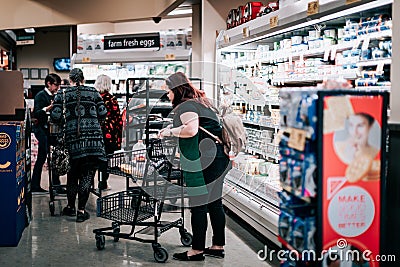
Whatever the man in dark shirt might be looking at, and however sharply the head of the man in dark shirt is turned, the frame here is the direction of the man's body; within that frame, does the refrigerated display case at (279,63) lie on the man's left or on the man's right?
on the man's right

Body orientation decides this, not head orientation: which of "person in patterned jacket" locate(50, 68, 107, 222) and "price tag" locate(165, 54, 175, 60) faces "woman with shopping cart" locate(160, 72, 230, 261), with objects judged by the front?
the price tag

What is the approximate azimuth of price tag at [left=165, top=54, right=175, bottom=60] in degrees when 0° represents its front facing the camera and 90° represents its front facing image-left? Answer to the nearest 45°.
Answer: approximately 0°

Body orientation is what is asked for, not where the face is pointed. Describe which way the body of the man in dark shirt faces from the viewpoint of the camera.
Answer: to the viewer's right

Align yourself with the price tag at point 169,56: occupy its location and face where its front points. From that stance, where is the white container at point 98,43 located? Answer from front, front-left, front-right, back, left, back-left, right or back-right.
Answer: back-right

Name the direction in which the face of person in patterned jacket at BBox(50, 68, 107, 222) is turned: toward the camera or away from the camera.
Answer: away from the camera

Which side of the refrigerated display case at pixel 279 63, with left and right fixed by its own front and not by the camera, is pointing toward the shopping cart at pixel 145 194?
front

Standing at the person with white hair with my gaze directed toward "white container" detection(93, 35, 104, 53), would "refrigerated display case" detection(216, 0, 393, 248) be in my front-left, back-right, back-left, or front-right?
back-right

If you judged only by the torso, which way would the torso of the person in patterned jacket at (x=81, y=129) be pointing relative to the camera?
away from the camera

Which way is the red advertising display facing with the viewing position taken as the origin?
facing the viewer
